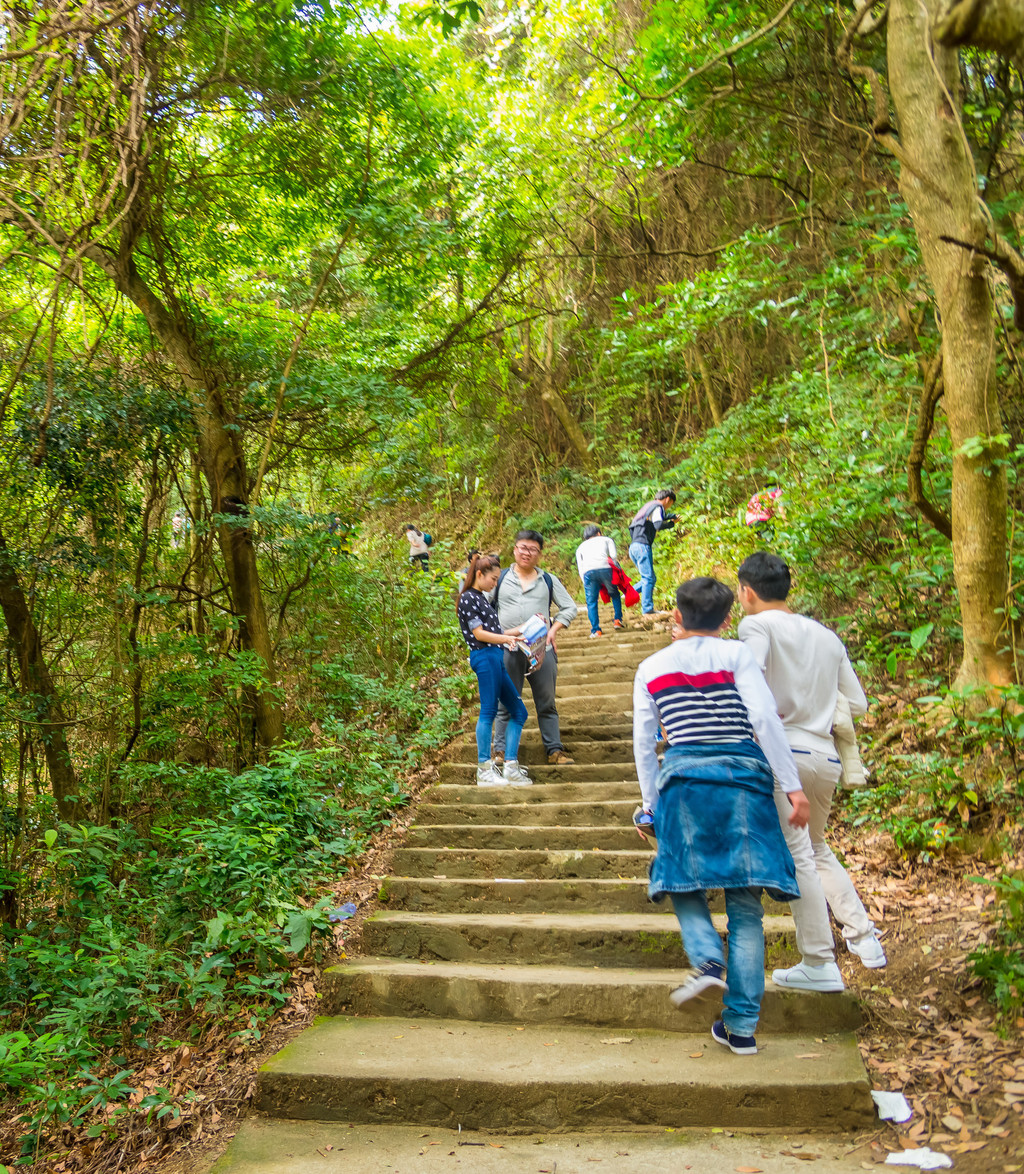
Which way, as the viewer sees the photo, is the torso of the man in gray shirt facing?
toward the camera

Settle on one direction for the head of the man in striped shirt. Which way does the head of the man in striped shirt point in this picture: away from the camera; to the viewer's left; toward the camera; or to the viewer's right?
away from the camera

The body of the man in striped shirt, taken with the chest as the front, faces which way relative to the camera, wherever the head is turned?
away from the camera

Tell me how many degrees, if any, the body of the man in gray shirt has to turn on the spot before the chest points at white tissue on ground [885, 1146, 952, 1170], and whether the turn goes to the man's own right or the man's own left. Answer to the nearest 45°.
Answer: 0° — they already face it

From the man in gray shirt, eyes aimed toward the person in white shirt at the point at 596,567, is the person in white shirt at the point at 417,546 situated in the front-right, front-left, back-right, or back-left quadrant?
front-left

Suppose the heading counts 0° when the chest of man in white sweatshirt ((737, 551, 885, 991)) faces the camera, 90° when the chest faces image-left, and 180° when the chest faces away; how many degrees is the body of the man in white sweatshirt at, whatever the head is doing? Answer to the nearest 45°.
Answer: approximately 135°

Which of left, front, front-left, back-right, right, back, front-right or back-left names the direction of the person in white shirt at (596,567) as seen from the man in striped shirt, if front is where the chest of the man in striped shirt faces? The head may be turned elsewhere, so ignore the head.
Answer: front

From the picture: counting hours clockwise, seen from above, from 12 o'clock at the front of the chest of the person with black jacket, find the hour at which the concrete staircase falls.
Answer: The concrete staircase is roughly at 3 o'clock from the person with black jacket.

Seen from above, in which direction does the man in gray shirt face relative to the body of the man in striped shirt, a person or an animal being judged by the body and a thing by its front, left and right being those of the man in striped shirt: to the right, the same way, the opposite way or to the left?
the opposite way

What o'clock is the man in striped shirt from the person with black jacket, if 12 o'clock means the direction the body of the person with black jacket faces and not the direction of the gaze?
The man in striped shirt is roughly at 3 o'clock from the person with black jacket.

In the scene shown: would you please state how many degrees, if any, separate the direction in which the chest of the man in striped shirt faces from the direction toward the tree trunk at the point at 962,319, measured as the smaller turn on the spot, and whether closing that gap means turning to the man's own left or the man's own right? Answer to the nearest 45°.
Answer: approximately 45° to the man's own right
